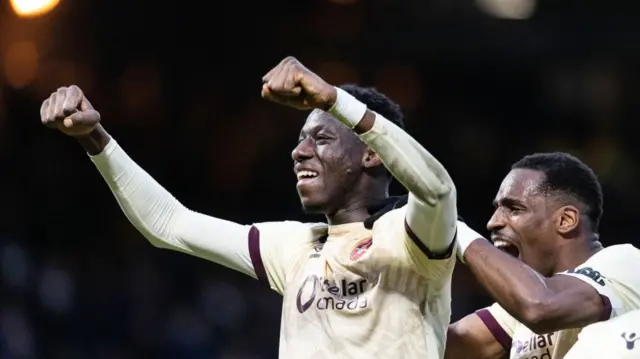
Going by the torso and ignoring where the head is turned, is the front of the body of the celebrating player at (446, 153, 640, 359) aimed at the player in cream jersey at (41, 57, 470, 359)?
yes

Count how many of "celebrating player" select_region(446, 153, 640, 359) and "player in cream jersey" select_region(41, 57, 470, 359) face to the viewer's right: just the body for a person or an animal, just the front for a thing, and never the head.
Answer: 0

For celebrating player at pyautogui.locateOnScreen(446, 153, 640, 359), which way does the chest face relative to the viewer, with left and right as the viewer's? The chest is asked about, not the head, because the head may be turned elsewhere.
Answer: facing the viewer and to the left of the viewer
